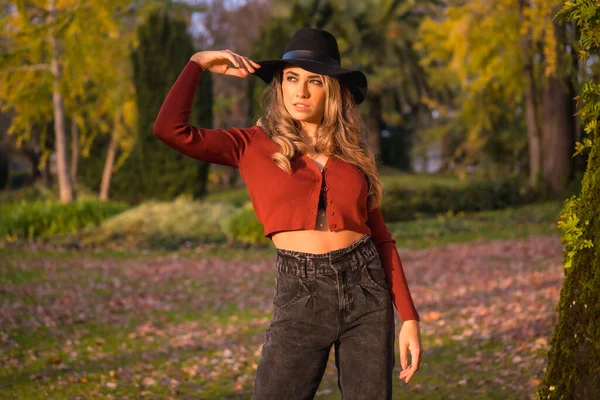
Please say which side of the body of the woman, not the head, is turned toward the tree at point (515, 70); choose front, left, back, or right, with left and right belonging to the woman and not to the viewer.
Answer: back

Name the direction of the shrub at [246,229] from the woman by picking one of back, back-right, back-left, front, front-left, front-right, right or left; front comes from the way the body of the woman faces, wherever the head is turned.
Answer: back

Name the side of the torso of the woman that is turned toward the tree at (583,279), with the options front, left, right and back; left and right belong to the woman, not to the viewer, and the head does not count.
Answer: left

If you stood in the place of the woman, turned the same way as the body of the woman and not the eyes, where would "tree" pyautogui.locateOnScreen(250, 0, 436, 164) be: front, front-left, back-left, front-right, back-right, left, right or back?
back

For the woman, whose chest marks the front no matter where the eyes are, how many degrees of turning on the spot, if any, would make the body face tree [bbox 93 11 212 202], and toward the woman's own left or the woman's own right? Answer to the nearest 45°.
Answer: approximately 180°

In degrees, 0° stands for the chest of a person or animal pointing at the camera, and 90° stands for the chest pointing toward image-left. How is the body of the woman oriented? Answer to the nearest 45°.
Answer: approximately 0°

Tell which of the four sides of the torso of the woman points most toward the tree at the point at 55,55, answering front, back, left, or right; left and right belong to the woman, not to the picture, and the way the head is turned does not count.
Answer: back
